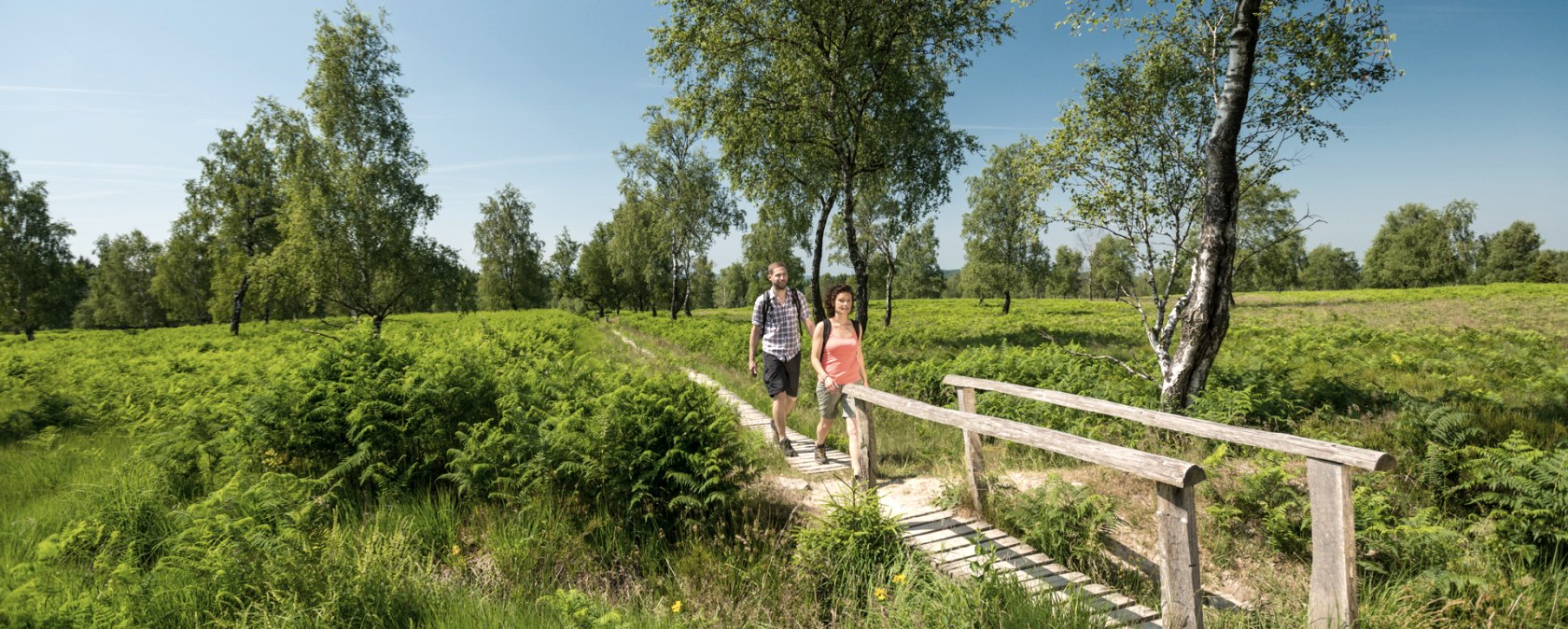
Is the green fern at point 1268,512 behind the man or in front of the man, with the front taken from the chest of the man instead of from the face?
in front

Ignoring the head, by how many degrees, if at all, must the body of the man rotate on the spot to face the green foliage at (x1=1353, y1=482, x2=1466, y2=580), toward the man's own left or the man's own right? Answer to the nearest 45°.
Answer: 0° — they already face it

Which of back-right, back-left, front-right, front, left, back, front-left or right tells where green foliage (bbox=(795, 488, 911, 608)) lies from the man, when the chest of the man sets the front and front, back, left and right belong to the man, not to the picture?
front-right

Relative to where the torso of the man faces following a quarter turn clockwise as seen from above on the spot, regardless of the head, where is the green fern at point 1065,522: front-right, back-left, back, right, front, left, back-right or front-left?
left

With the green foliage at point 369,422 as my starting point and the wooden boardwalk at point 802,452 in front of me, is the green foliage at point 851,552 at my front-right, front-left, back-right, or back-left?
front-right

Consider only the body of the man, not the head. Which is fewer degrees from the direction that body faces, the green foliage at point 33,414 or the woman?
the woman

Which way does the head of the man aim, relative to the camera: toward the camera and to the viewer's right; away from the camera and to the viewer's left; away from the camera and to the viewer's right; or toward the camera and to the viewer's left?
toward the camera and to the viewer's right

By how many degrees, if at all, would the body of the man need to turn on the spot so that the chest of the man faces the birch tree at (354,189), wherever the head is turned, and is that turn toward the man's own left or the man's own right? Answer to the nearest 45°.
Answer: approximately 180°

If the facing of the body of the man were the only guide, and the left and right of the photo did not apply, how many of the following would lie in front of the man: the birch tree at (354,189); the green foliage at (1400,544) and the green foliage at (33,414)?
1

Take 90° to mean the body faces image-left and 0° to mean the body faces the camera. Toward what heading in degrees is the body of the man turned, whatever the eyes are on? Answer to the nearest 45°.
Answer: approximately 315°

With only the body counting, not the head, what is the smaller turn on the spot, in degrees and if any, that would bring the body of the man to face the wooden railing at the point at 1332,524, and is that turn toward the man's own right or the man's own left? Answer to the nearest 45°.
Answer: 0° — they already face it
